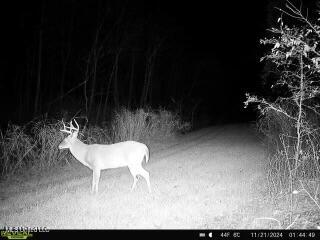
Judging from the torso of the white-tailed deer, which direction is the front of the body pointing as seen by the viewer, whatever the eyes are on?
to the viewer's left
